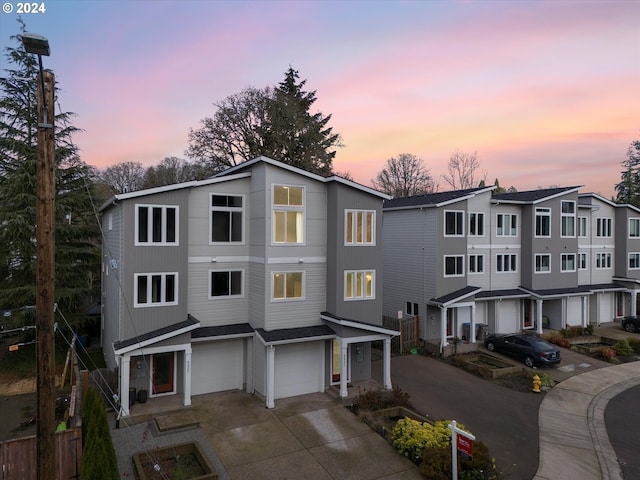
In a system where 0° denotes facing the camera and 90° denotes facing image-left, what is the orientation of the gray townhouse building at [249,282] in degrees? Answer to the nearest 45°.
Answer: approximately 0°

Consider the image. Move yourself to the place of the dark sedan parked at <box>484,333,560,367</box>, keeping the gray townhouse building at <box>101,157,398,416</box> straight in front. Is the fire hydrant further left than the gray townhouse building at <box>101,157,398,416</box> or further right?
left

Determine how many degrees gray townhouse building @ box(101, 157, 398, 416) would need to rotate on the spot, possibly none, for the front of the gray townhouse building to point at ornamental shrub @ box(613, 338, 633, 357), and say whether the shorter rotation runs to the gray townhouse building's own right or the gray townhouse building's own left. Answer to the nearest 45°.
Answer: approximately 90° to the gray townhouse building's own left

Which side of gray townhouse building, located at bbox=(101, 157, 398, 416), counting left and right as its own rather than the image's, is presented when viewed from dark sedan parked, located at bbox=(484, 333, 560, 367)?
left

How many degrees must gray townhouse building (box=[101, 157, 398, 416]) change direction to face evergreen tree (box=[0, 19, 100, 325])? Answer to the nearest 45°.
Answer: approximately 135° to its right

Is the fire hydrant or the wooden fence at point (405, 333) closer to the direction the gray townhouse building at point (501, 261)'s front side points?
the fire hydrant

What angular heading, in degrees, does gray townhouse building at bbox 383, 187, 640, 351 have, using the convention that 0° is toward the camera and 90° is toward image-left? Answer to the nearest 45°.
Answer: approximately 315°

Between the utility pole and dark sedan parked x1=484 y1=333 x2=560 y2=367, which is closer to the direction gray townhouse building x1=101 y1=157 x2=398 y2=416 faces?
the utility pole
